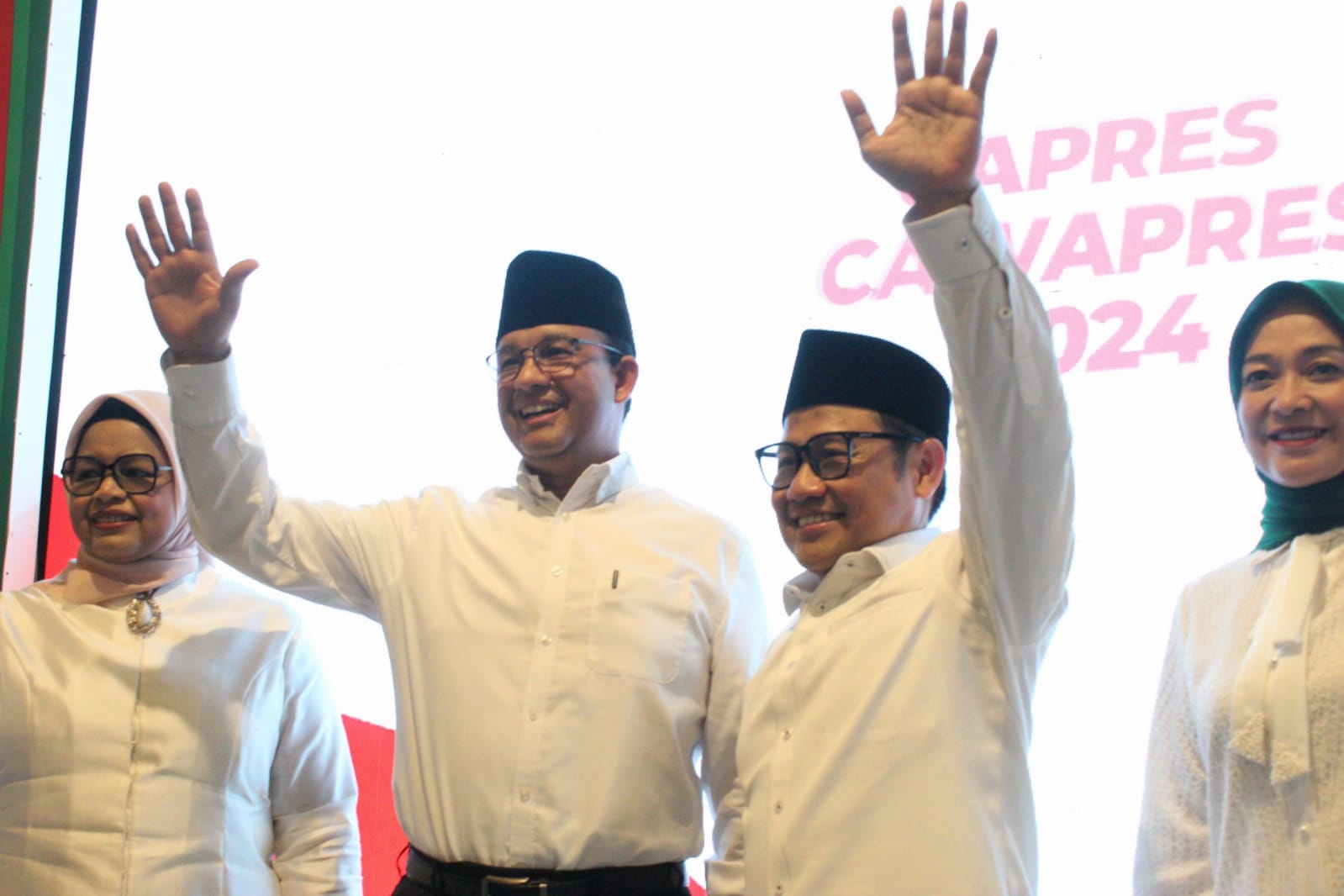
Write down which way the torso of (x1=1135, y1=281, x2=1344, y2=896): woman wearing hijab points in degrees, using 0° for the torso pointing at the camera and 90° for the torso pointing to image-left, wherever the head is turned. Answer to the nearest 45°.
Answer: approximately 0°

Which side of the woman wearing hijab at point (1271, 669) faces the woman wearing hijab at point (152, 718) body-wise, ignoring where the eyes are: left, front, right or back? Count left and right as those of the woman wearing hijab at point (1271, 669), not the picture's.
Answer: right

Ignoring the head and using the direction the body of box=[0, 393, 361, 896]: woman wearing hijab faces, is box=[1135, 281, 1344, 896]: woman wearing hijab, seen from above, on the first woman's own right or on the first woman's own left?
on the first woman's own left

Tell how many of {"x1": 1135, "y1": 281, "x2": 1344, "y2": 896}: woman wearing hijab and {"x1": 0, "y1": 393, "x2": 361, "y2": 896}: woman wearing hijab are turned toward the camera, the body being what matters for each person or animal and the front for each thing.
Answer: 2

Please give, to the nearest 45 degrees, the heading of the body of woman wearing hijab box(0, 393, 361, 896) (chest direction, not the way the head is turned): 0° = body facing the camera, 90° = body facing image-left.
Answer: approximately 0°
